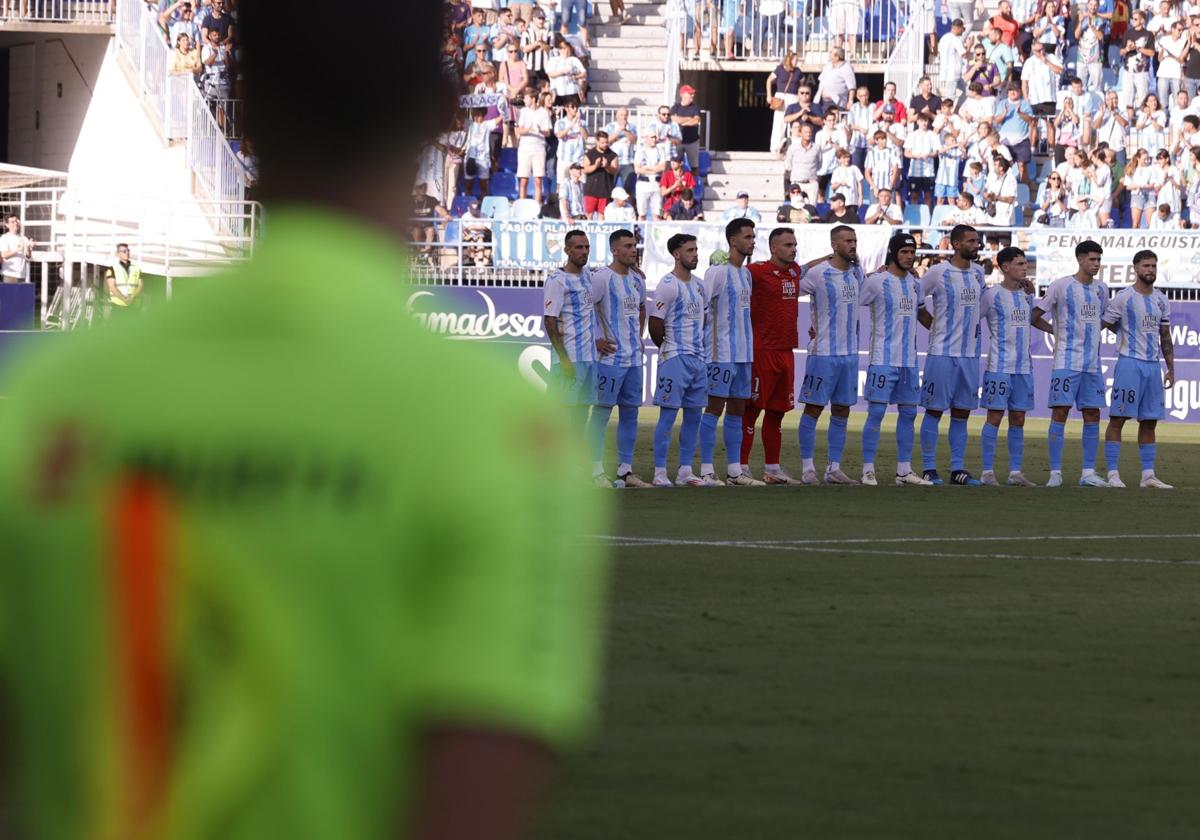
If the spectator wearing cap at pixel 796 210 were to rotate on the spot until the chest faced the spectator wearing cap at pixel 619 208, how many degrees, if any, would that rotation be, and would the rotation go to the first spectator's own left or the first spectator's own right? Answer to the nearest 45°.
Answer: approximately 90° to the first spectator's own right

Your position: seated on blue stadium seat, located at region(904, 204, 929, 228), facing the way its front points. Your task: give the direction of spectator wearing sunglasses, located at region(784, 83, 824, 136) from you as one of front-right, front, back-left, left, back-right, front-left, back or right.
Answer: back-right

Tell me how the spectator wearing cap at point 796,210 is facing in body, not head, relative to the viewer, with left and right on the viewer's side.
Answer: facing the viewer

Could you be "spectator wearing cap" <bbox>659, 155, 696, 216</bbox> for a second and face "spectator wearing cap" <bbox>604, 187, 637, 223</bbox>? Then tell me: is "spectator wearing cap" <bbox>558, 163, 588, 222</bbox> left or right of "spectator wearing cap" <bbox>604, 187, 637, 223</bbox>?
right

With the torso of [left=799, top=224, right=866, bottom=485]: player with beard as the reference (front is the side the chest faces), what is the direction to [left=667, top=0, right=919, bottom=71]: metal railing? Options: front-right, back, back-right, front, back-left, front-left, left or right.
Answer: back-left

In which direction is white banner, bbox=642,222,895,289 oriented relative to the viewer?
toward the camera

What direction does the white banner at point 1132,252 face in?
toward the camera

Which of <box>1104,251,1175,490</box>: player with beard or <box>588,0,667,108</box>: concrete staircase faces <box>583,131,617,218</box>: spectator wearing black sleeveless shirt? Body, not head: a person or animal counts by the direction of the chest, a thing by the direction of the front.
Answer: the concrete staircase

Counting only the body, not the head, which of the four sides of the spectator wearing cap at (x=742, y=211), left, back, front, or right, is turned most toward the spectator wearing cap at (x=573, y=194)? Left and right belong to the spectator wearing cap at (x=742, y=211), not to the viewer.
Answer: right

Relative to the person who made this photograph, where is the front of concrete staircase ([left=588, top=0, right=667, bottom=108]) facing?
facing the viewer

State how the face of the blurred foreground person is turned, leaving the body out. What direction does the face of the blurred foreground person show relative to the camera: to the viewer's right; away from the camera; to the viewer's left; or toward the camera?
away from the camera

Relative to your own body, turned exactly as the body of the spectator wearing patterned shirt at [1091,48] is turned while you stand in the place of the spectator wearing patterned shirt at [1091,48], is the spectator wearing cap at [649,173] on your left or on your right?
on your right

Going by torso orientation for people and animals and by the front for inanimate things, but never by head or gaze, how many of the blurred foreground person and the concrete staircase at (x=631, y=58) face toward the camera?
1

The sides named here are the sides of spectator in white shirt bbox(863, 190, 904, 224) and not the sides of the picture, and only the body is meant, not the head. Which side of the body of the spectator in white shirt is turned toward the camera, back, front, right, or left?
front

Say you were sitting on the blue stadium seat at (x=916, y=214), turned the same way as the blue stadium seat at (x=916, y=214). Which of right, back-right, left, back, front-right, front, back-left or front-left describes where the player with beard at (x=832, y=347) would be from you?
front

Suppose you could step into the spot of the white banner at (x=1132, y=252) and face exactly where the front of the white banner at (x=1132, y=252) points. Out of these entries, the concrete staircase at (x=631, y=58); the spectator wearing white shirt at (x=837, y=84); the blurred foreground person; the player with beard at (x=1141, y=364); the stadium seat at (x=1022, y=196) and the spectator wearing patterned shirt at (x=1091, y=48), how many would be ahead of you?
2

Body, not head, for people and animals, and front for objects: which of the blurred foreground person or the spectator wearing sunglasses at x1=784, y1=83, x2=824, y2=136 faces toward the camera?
the spectator wearing sunglasses

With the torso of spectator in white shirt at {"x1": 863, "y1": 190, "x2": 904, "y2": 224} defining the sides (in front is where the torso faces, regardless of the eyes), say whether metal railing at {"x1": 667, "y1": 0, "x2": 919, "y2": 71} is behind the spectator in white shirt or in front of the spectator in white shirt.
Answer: behind
